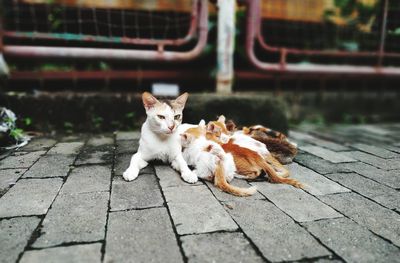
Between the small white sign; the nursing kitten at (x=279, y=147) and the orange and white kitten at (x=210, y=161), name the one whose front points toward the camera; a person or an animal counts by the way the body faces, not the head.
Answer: the small white sign

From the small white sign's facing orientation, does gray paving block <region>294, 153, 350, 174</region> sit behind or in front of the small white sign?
in front

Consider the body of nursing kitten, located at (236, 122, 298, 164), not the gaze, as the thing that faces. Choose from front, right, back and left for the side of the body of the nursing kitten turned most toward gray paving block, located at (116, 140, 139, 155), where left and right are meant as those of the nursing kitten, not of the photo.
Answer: front

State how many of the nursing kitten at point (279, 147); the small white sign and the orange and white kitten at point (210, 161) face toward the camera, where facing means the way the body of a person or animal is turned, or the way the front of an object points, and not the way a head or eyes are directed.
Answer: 1

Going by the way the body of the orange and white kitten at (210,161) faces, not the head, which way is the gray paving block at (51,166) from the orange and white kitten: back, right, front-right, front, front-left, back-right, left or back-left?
front-left

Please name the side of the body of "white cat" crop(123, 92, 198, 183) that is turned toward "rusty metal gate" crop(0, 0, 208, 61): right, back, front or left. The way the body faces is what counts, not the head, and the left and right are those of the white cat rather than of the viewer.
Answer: back

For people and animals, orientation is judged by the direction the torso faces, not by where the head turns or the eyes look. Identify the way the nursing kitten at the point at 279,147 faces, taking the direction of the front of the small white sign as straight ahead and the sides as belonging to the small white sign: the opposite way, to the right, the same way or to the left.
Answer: to the right

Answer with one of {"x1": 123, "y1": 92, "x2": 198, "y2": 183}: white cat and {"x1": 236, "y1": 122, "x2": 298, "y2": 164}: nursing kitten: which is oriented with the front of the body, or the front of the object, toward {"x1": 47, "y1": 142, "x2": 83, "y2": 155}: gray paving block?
the nursing kitten

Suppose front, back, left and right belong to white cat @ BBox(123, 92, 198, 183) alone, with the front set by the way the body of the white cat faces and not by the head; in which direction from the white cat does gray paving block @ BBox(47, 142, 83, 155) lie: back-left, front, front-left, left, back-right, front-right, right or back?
back-right

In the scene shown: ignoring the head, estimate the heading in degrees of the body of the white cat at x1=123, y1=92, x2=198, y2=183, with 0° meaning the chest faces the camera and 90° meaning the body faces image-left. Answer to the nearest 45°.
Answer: approximately 0°

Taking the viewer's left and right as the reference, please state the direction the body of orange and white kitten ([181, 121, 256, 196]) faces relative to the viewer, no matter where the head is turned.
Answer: facing away from the viewer and to the left of the viewer

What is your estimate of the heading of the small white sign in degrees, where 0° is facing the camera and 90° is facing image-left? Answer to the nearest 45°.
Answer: approximately 0°

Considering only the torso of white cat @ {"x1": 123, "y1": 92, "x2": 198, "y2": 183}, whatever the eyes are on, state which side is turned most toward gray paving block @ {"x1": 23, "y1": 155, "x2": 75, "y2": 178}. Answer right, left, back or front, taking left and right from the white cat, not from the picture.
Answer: right

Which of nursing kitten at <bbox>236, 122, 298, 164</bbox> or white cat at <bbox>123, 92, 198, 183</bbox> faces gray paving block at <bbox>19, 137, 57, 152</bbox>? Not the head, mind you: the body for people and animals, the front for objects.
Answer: the nursing kitten

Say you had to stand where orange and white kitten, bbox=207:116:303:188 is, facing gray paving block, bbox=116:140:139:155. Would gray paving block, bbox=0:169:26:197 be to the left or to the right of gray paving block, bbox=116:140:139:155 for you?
left

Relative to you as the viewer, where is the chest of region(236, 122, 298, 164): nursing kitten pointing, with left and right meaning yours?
facing to the left of the viewer
